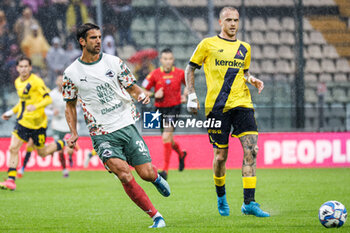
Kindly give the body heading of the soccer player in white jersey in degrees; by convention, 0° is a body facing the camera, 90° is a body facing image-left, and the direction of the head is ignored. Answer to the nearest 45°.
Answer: approximately 0°

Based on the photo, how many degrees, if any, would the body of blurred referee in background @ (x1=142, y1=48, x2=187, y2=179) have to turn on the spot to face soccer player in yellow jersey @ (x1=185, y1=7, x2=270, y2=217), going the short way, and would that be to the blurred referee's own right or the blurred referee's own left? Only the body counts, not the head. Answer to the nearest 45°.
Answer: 0° — they already face them

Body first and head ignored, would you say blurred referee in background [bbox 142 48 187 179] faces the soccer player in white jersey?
yes

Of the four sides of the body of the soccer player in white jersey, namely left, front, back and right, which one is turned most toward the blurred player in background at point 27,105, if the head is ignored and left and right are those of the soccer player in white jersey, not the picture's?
back

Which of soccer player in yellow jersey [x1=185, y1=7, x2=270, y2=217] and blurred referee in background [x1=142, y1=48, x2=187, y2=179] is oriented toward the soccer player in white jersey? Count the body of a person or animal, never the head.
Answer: the blurred referee in background

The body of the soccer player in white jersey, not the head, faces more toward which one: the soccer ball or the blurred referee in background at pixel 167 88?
the soccer ball

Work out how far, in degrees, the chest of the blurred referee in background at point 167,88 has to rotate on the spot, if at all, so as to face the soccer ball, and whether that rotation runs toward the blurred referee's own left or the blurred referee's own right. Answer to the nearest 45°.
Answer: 0° — they already face it

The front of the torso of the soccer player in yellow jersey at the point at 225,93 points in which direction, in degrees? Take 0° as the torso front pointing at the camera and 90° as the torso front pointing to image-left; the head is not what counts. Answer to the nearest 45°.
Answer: approximately 315°

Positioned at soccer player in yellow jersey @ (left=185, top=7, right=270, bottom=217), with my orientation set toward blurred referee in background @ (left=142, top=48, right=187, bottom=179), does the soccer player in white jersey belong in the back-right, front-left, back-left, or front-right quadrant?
back-left
